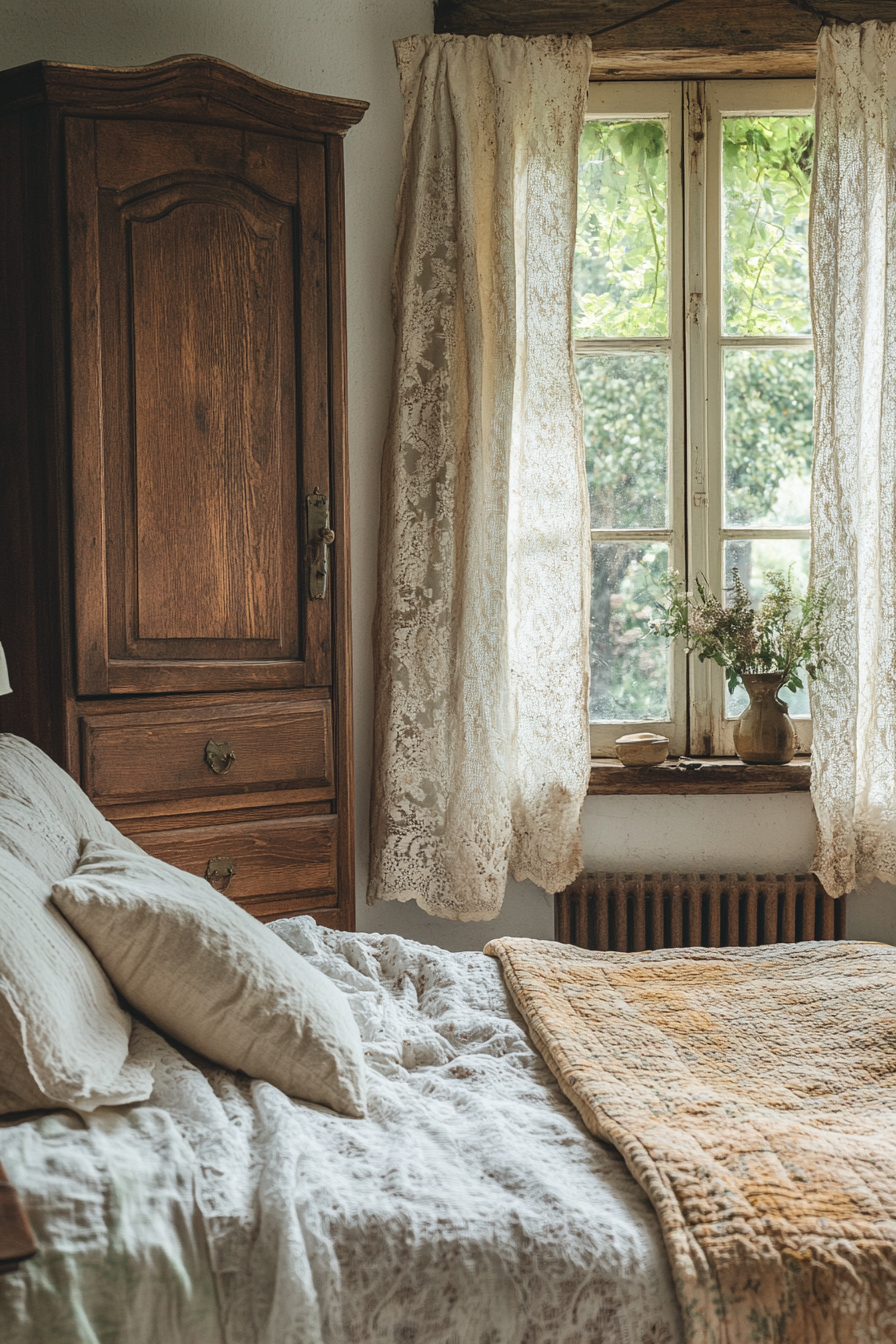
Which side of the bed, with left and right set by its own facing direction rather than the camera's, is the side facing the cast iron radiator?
left

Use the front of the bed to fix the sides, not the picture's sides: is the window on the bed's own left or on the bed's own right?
on the bed's own left

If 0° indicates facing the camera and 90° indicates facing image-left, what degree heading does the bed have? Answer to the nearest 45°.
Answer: approximately 270°

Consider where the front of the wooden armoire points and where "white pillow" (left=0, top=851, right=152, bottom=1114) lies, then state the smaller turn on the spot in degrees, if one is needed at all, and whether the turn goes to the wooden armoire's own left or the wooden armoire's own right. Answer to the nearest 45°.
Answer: approximately 45° to the wooden armoire's own right

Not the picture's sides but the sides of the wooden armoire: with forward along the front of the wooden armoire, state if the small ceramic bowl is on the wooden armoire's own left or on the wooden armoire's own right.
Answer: on the wooden armoire's own left

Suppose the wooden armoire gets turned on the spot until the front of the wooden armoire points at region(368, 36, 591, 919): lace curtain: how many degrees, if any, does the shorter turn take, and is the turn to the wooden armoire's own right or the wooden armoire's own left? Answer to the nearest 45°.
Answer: approximately 90° to the wooden armoire's own left
